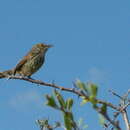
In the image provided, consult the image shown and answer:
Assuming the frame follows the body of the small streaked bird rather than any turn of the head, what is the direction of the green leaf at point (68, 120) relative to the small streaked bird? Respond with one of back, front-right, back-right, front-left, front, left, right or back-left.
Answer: front

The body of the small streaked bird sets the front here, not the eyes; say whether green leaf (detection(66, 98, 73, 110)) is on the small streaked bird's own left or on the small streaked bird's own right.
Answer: on the small streaked bird's own right

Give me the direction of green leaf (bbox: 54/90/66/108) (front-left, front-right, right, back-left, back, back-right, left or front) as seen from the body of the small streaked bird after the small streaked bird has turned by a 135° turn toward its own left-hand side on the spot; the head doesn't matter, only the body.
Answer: back-right

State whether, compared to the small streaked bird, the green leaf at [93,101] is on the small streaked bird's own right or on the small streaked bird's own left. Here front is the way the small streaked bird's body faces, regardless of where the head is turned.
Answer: on the small streaked bird's own right

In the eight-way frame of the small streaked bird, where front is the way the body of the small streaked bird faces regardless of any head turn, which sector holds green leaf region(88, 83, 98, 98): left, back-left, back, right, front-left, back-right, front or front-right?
front

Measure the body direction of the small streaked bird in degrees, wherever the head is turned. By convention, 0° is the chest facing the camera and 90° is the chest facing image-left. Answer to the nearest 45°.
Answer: approximately 270°

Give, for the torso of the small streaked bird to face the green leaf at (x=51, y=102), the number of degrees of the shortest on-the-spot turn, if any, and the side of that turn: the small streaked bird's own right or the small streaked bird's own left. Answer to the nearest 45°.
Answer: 0° — it already faces it
